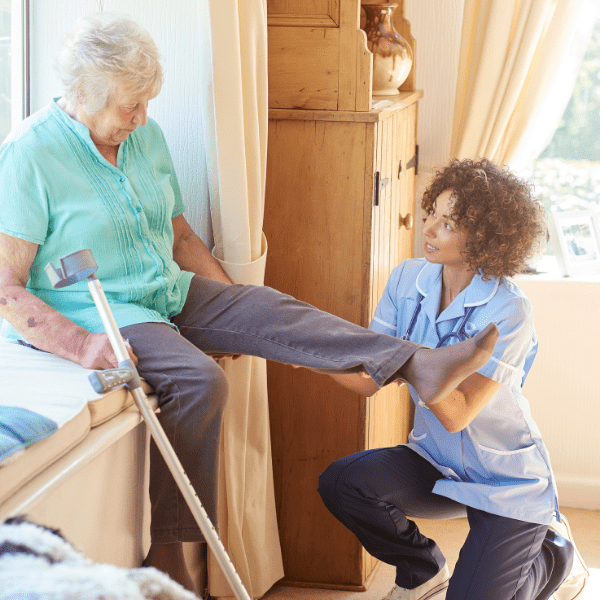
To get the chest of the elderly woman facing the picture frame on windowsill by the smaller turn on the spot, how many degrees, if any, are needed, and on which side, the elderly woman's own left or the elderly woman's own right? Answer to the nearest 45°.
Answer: approximately 90° to the elderly woman's own left

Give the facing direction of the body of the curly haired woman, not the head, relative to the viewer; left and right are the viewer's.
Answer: facing the viewer and to the left of the viewer

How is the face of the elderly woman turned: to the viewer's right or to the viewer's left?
to the viewer's right

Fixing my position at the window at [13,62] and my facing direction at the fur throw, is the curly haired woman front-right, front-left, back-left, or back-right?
front-left

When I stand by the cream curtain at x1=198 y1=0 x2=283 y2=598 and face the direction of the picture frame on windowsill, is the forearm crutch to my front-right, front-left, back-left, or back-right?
back-right

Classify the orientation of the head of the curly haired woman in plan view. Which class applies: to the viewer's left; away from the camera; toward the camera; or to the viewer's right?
to the viewer's left

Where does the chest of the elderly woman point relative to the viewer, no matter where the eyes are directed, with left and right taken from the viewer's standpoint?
facing the viewer and to the right of the viewer

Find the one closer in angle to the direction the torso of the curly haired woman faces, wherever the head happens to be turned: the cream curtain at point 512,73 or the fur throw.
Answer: the fur throw

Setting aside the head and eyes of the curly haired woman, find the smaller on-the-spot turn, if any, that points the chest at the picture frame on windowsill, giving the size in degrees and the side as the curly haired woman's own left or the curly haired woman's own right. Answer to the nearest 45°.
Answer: approximately 135° to the curly haired woman's own right
